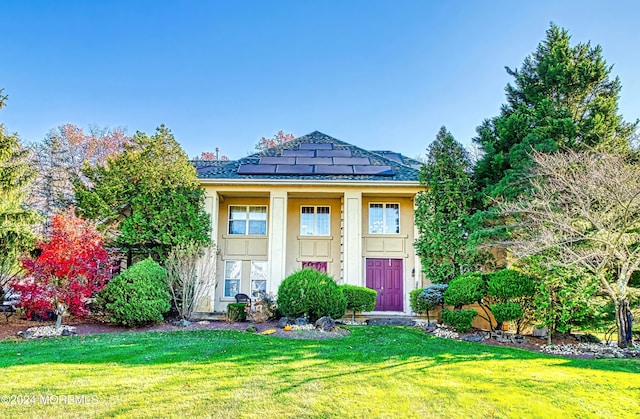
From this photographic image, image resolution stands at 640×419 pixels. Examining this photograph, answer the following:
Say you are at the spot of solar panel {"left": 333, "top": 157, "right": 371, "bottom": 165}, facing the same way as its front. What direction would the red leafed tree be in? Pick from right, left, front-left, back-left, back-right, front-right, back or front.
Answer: front-right

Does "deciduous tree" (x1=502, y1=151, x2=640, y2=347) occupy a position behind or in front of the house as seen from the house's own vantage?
in front

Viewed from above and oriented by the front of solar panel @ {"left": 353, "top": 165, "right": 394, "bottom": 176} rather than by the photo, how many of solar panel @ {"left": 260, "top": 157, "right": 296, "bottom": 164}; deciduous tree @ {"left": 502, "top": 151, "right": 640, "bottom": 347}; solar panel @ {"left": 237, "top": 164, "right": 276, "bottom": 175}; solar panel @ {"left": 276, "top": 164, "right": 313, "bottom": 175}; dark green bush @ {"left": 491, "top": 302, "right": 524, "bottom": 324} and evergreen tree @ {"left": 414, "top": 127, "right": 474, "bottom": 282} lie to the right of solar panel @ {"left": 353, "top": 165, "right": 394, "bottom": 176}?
3

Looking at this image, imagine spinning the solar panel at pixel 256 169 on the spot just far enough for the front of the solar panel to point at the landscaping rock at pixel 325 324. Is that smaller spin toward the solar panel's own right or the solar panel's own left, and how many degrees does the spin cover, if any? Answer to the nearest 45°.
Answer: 0° — it already faces it

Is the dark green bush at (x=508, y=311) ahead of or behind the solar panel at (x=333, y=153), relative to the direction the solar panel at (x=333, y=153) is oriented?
ahead

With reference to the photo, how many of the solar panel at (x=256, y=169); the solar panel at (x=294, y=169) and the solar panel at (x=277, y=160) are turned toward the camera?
3

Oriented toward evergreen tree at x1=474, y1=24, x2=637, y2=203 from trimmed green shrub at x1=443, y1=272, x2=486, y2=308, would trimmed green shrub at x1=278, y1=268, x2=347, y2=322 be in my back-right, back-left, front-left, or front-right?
back-left

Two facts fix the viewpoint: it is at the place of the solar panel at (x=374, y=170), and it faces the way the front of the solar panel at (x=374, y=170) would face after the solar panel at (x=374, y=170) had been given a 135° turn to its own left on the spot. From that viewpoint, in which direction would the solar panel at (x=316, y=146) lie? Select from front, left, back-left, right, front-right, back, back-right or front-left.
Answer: left

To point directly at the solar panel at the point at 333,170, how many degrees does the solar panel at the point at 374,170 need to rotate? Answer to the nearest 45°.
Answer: approximately 90° to its right

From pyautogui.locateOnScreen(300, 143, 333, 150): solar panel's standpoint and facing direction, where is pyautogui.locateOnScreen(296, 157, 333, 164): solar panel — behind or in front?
in front

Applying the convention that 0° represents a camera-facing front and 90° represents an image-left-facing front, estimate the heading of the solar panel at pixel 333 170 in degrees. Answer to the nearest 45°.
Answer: approximately 0°

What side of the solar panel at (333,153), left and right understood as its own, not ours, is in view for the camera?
front
